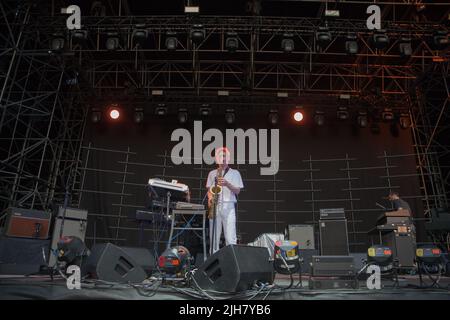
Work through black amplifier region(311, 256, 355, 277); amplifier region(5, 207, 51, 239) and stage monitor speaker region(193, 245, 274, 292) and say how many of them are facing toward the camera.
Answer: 2

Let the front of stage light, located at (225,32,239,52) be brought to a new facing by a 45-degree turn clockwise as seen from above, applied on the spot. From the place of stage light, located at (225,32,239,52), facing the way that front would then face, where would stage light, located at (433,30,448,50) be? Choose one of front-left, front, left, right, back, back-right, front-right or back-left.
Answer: back-left

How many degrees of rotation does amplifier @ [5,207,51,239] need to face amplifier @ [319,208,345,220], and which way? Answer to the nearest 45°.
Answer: approximately 90° to its left

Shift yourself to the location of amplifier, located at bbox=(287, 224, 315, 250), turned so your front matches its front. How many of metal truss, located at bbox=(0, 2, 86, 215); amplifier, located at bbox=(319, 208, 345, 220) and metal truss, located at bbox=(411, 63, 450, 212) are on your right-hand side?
1

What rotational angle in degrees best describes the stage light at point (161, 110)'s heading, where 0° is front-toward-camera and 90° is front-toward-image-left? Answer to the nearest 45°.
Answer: approximately 0°

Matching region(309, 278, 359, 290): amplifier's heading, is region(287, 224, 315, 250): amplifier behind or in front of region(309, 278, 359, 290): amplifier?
behind

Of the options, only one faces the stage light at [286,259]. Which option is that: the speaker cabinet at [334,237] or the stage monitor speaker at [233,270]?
the speaker cabinet

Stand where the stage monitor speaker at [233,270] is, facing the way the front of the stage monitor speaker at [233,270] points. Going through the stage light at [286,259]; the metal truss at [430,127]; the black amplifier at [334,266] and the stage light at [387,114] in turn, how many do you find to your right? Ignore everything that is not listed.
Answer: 4

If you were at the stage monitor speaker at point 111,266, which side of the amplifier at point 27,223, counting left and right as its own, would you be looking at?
front
